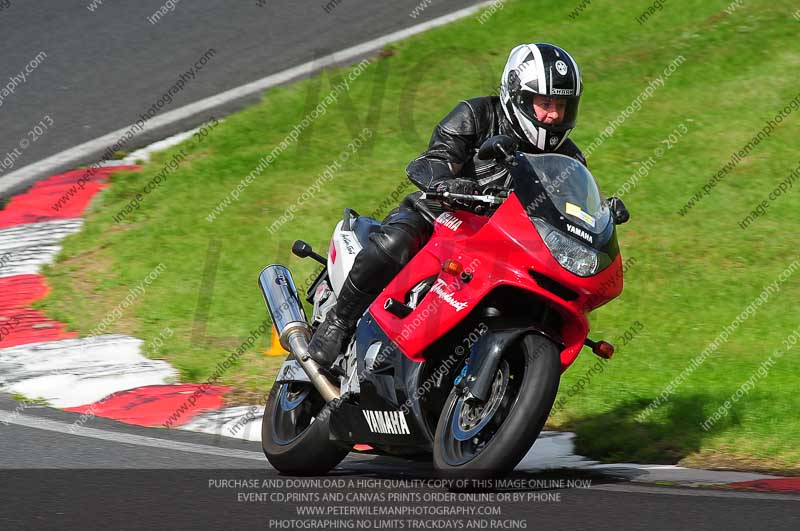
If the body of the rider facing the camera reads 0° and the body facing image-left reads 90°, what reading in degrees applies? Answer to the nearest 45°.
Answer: approximately 315°

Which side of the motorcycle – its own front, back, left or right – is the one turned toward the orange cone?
back

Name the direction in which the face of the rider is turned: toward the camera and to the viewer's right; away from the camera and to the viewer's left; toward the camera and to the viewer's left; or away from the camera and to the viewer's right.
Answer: toward the camera and to the viewer's right

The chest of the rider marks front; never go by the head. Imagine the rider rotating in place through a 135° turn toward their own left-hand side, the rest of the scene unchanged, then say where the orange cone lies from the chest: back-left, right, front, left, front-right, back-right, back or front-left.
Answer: front-left
